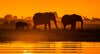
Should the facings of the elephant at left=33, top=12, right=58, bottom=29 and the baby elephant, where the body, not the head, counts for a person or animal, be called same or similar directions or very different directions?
same or similar directions
